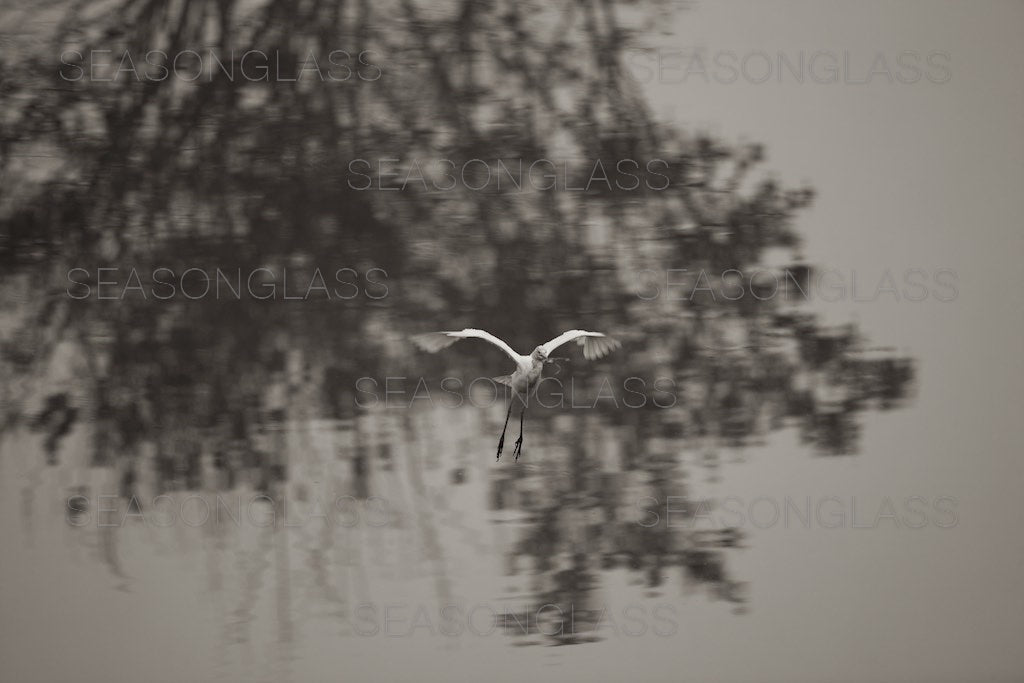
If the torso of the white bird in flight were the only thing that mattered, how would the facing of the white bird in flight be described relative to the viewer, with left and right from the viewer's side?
facing the viewer and to the right of the viewer
